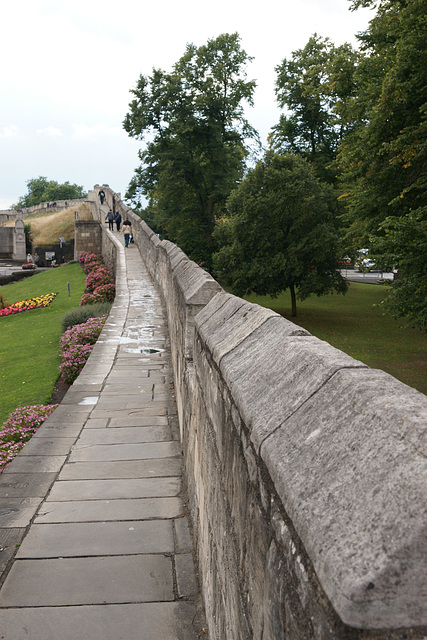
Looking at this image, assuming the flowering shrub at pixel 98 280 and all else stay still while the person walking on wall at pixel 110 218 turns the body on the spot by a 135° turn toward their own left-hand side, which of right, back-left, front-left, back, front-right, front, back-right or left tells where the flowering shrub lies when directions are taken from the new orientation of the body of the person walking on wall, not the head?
front-left

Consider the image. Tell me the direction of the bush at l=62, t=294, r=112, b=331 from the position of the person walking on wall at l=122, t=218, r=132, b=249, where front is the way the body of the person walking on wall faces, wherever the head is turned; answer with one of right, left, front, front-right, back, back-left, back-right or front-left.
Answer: back

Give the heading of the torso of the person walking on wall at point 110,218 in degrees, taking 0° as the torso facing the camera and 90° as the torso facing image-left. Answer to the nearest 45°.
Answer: approximately 180°

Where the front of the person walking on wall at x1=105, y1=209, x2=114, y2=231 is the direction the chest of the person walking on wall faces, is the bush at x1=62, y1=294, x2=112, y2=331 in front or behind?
behind

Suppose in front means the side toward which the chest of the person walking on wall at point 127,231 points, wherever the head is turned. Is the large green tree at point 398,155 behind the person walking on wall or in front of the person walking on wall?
behind

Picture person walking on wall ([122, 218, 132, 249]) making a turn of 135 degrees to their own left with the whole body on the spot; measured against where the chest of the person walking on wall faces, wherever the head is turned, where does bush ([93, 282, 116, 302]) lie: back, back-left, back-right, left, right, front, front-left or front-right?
front-left

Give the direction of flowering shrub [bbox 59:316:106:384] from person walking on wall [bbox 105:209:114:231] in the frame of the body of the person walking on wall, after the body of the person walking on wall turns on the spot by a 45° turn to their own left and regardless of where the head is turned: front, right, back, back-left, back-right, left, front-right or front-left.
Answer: back-left

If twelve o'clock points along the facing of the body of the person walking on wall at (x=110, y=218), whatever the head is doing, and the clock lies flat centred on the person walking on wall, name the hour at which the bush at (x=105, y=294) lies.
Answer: The bush is roughly at 6 o'clock from the person walking on wall.

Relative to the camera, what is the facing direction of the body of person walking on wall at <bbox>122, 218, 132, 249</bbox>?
away from the camera

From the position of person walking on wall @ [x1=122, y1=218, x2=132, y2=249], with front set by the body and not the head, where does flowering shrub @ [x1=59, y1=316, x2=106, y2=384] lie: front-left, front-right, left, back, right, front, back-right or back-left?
back
